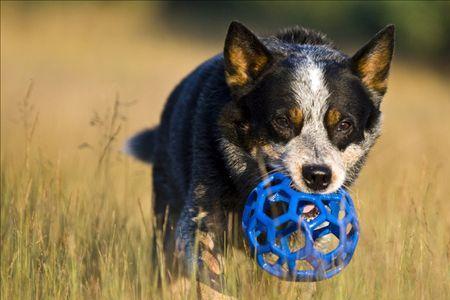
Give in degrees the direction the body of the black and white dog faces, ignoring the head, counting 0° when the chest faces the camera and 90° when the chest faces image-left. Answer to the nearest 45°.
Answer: approximately 315°
